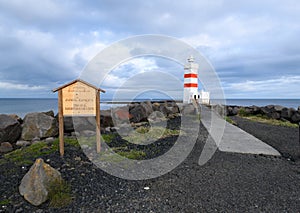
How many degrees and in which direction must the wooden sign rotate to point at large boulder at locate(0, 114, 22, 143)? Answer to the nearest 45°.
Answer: approximately 135° to its right

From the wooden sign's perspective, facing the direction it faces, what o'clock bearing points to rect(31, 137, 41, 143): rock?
The rock is roughly at 5 o'clock from the wooden sign.

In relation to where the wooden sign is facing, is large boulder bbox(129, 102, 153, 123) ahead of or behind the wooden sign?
behind

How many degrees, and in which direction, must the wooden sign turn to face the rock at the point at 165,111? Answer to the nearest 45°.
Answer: approximately 135° to its left

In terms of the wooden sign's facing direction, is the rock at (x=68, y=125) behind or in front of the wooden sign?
behind

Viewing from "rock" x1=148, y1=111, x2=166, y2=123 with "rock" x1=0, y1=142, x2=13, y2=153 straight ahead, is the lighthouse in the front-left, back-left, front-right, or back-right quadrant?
back-right

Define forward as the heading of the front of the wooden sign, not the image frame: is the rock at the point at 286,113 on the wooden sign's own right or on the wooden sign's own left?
on the wooden sign's own left

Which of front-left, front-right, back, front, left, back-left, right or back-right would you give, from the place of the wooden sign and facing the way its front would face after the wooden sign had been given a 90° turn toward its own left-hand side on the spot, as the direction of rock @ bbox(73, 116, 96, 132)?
left

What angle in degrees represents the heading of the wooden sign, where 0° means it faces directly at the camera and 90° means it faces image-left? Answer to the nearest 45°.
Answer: approximately 0°

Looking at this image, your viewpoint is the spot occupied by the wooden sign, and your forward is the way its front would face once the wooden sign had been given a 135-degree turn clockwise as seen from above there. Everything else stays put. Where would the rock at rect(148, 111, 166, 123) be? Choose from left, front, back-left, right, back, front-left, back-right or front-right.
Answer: right

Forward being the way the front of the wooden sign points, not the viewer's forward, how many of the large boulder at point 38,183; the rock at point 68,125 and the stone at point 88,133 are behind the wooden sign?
2

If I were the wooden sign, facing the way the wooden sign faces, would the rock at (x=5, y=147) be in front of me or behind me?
behind
